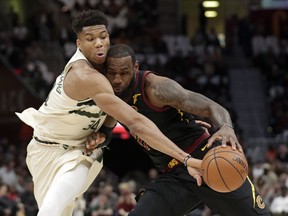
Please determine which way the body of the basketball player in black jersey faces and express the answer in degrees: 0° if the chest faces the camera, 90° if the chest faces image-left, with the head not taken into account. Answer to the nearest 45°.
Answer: approximately 45°

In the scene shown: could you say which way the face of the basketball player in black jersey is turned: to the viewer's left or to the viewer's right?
to the viewer's left

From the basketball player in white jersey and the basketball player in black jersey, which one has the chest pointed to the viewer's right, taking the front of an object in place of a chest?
the basketball player in white jersey

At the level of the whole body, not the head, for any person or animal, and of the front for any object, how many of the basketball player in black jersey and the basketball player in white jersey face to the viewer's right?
1

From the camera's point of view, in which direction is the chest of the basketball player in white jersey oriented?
to the viewer's right

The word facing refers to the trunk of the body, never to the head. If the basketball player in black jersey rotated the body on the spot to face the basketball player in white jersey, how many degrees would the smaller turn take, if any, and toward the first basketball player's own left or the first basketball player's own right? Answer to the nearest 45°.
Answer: approximately 45° to the first basketball player's own right

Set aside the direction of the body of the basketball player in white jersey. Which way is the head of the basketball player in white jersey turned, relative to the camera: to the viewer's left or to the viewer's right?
to the viewer's right
